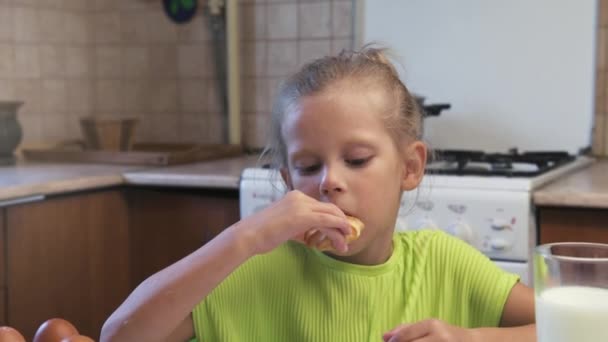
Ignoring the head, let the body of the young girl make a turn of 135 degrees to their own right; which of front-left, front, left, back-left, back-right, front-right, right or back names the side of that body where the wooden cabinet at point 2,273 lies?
front

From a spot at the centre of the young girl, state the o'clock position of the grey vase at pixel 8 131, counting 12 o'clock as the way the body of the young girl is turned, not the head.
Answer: The grey vase is roughly at 5 o'clock from the young girl.

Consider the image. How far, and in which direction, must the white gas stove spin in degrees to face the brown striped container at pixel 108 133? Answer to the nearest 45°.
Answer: approximately 90° to its right

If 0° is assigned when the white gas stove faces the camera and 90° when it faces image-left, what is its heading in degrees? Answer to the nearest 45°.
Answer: approximately 45°

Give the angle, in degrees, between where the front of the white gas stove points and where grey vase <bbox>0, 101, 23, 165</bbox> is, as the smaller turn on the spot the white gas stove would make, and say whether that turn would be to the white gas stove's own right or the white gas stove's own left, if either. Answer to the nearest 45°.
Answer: approximately 45° to the white gas stove's own right

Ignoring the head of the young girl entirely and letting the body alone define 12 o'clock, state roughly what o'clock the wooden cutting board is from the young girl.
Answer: The wooden cutting board is roughly at 5 o'clock from the young girl.

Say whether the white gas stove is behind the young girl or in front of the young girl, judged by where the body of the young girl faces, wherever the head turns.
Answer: behind

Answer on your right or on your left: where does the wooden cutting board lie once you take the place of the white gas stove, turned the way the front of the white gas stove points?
on your right

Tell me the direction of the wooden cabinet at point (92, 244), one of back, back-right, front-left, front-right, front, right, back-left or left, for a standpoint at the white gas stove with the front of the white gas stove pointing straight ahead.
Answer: front-right

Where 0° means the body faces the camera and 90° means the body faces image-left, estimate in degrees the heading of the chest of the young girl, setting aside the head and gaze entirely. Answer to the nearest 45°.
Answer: approximately 0°
